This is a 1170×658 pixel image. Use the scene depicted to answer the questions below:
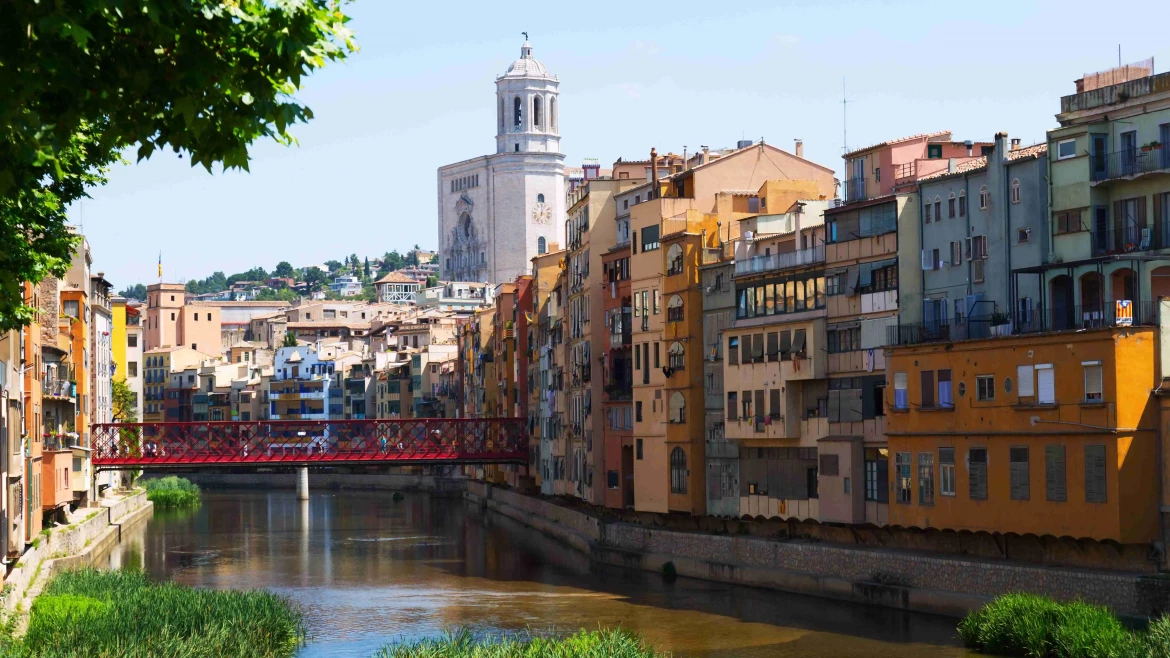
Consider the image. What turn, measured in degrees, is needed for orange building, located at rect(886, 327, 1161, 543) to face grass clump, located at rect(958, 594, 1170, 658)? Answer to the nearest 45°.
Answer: approximately 45° to its left

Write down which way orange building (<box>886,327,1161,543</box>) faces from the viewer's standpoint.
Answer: facing the viewer and to the left of the viewer

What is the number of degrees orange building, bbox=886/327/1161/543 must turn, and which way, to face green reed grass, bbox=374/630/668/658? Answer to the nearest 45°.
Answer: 0° — it already faces it
